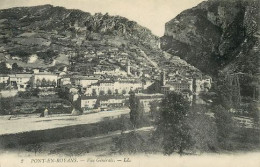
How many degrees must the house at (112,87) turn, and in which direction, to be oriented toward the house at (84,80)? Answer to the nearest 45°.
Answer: approximately 90° to its right

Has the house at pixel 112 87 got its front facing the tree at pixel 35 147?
yes

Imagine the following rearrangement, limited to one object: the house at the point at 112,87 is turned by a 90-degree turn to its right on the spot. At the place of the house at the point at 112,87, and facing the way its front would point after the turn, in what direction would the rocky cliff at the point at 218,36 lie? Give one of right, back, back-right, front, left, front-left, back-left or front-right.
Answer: back

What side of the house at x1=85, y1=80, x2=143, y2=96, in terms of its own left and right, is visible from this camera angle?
front

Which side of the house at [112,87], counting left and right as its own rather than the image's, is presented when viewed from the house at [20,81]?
right

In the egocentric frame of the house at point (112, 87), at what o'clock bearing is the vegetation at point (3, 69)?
The vegetation is roughly at 3 o'clock from the house.
